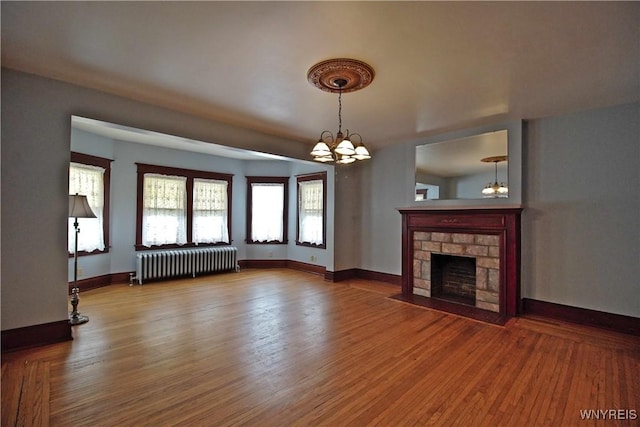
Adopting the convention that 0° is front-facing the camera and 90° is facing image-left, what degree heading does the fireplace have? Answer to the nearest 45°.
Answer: approximately 45°

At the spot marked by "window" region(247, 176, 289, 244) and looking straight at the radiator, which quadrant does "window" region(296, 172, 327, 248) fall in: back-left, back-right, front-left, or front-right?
back-left

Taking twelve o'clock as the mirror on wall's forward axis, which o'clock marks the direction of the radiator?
The radiator is roughly at 1 o'clock from the mirror on wall.

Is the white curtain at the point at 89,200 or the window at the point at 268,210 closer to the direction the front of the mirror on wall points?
the white curtain

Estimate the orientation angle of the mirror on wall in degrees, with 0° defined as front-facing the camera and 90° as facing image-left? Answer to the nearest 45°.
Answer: approximately 45°
